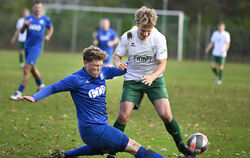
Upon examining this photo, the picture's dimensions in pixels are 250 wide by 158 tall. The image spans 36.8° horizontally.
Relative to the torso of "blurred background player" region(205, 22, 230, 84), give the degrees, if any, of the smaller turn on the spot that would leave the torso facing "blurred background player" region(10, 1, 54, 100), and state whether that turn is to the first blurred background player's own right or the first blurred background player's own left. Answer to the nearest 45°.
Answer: approximately 45° to the first blurred background player's own right

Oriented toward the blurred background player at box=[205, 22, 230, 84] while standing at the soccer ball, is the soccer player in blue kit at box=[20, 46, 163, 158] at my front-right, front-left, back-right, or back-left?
back-left

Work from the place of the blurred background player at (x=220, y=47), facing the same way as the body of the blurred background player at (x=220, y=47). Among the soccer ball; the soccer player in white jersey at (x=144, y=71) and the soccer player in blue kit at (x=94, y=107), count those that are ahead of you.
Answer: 3

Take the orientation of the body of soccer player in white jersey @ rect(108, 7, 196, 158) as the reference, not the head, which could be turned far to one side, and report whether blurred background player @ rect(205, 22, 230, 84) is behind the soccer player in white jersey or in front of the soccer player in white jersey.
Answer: behind

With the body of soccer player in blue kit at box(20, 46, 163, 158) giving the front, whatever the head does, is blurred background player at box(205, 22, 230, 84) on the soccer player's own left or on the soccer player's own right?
on the soccer player's own left

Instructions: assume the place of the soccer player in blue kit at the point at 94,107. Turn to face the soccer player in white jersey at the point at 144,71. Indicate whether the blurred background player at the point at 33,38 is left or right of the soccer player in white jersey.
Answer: left
